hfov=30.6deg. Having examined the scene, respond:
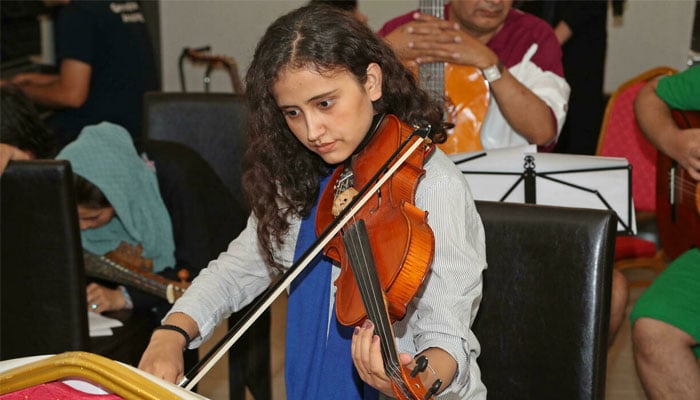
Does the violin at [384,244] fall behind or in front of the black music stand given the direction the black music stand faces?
behind

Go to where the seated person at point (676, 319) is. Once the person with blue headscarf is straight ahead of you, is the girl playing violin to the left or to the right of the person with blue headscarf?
left

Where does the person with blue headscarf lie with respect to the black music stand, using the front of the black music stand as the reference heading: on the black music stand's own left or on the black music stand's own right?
on the black music stand's own left

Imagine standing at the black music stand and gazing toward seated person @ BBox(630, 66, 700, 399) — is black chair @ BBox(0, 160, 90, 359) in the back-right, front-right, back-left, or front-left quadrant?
back-right

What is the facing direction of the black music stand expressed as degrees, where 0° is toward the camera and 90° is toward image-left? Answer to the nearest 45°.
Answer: approximately 180°

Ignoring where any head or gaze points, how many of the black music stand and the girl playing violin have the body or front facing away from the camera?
1

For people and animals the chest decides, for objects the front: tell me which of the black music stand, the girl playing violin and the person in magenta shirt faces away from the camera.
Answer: the black music stand

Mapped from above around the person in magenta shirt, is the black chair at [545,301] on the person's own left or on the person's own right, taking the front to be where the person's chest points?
on the person's own left

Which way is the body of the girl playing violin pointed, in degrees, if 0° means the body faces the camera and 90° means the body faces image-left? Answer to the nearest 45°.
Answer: approximately 45°

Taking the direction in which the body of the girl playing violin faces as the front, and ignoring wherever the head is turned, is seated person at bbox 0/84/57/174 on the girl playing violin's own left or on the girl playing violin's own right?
on the girl playing violin's own right
